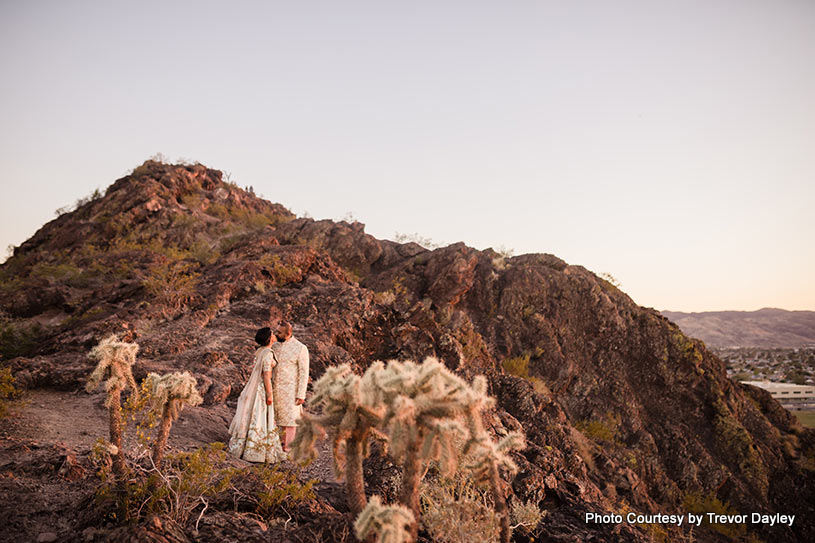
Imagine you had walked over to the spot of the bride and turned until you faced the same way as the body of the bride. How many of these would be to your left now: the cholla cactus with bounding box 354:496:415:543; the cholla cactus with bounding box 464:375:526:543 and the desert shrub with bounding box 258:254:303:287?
1

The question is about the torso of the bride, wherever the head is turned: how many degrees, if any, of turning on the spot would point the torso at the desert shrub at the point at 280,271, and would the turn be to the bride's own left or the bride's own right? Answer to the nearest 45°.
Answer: approximately 90° to the bride's own left

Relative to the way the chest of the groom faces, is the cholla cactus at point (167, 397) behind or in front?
in front

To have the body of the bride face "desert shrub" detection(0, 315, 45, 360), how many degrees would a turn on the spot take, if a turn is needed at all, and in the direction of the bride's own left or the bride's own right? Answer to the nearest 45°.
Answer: approximately 135° to the bride's own left

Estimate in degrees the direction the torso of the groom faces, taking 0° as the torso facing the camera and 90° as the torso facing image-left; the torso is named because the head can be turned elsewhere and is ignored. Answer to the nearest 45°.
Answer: approximately 45°

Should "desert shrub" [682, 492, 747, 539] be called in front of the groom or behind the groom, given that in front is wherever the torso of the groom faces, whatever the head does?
behind

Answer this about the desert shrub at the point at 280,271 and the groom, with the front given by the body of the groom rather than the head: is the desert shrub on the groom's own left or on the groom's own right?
on the groom's own right

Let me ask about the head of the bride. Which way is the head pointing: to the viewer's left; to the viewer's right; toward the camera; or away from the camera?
to the viewer's right

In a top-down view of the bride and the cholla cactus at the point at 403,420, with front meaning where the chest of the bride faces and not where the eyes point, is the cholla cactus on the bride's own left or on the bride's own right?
on the bride's own right

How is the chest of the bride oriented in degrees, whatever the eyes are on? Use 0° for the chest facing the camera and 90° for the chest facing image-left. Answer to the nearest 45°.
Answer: approximately 270°
